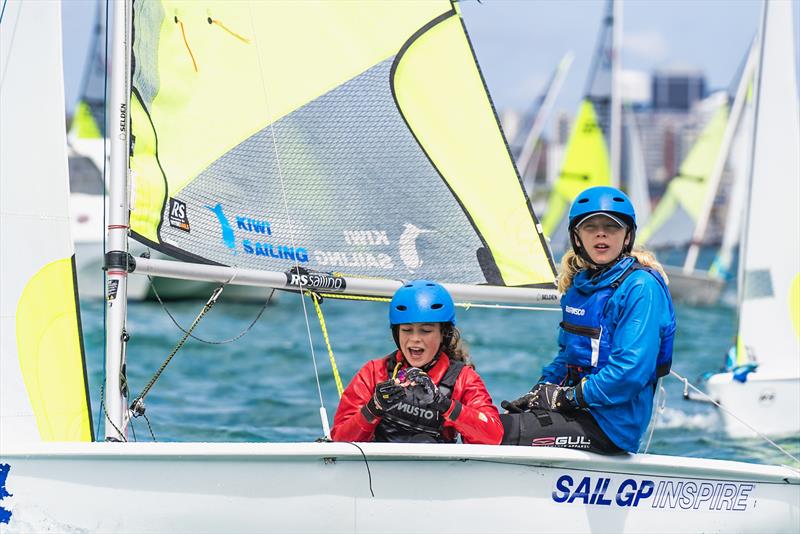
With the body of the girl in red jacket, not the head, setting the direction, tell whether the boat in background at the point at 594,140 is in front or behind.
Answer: behind

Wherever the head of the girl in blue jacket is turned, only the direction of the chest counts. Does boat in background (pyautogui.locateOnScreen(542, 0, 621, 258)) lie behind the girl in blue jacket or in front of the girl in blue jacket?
behind

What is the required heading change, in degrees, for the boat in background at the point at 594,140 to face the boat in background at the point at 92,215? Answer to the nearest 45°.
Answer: approximately 45° to its left

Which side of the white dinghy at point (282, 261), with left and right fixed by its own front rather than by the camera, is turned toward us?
left

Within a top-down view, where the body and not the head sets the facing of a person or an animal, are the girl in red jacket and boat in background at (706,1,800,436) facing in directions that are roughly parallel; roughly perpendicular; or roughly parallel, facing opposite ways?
roughly perpendicular
